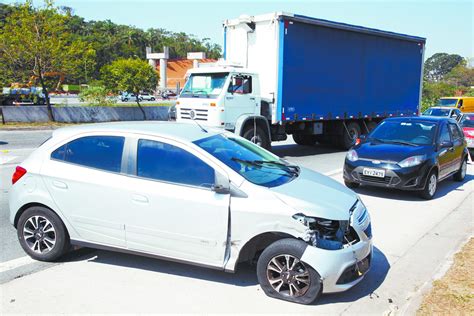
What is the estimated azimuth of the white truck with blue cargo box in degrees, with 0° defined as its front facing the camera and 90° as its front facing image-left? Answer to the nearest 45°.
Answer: approximately 45°

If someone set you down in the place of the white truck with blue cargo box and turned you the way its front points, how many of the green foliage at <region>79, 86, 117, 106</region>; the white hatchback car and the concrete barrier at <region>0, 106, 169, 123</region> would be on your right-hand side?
2

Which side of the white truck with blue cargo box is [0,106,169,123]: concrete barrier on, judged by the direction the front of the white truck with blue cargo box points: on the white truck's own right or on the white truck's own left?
on the white truck's own right

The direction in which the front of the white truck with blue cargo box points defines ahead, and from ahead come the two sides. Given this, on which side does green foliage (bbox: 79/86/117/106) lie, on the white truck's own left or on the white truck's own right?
on the white truck's own right

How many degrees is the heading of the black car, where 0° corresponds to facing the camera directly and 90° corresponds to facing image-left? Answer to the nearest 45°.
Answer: approximately 45°

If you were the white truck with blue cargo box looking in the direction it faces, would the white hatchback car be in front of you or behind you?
in front

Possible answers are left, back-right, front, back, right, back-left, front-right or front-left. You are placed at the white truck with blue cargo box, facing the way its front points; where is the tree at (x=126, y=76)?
right

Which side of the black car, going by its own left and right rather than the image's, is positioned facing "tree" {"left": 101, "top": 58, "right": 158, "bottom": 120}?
right

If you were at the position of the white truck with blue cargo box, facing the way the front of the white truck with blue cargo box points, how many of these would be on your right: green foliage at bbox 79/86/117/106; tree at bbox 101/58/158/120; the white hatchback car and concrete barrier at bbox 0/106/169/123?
3
